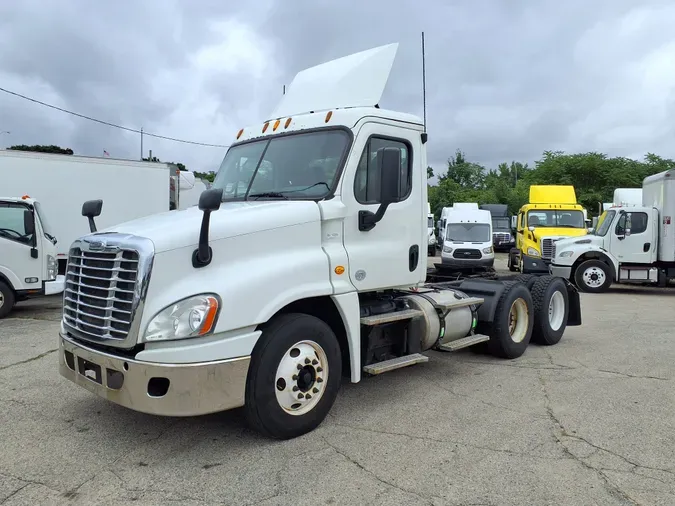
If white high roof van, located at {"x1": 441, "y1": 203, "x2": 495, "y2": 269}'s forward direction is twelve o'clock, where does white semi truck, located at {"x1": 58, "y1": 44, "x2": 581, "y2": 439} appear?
The white semi truck is roughly at 12 o'clock from the white high roof van.

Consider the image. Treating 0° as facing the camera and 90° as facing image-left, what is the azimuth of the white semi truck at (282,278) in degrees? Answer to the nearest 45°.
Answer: approximately 45°

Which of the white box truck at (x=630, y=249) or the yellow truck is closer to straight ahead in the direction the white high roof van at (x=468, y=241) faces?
the white box truck

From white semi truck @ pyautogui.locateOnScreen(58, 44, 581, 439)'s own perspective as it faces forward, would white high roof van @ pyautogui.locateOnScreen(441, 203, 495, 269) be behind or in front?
behind

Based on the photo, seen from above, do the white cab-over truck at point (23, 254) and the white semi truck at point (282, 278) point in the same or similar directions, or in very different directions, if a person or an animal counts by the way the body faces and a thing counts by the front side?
very different directions

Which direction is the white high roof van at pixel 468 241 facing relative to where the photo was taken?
toward the camera

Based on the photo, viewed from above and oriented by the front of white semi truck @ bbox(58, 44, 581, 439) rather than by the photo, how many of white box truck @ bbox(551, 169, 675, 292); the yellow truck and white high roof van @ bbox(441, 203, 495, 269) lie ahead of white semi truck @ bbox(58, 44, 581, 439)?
0

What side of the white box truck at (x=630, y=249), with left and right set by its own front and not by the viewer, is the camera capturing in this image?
left

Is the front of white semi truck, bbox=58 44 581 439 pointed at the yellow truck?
no

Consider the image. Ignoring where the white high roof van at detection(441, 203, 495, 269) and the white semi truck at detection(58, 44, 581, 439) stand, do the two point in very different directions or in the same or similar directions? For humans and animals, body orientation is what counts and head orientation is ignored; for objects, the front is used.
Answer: same or similar directions

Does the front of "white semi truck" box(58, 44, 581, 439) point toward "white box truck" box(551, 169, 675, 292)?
no

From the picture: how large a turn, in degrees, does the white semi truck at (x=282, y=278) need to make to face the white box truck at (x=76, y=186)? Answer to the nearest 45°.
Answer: approximately 90° to its right

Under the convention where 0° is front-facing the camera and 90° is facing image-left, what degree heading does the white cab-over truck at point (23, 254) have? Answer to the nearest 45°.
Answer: approximately 270°
